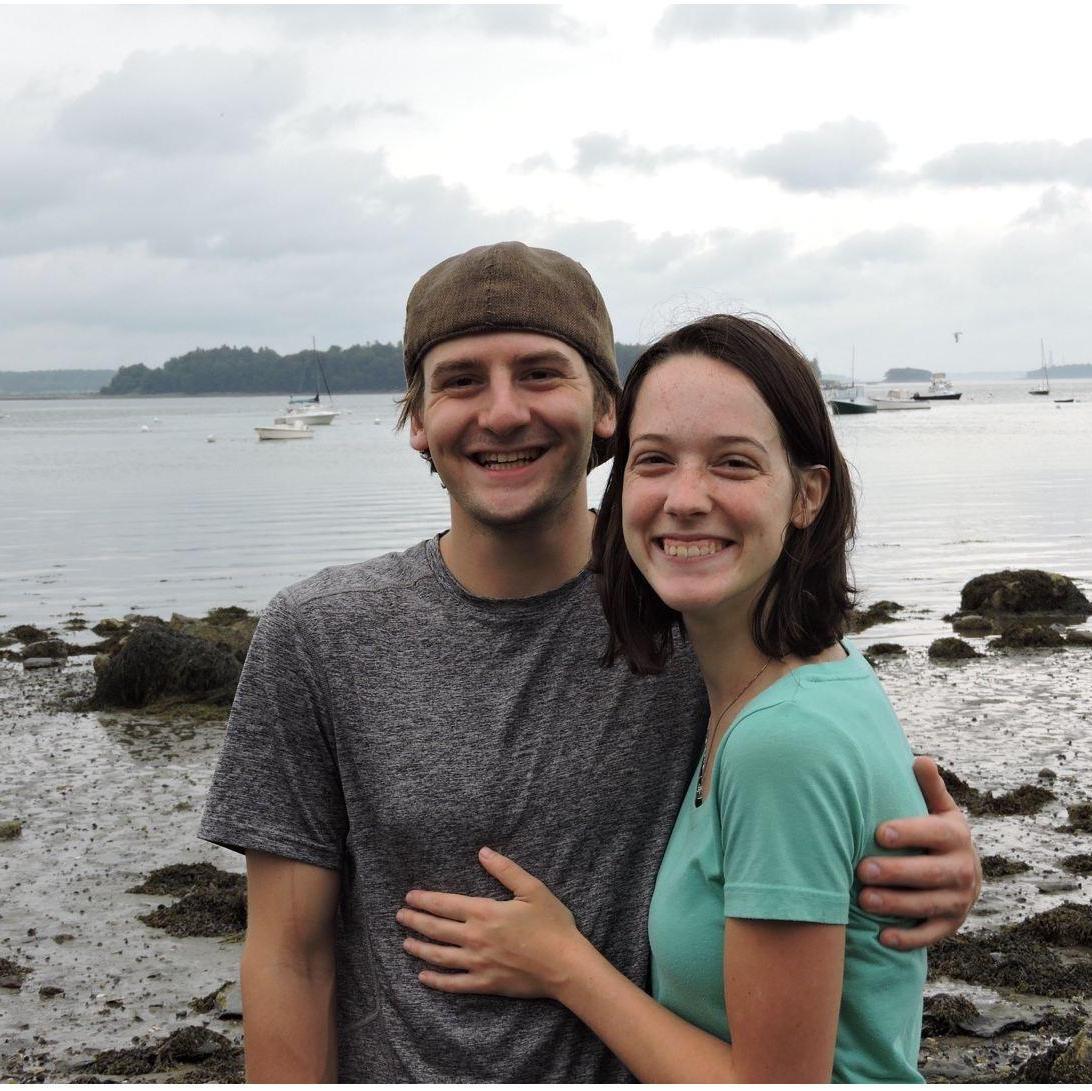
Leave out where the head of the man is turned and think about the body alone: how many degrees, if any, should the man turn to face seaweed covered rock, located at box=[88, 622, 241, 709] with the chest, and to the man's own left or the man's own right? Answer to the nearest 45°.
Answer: approximately 180°

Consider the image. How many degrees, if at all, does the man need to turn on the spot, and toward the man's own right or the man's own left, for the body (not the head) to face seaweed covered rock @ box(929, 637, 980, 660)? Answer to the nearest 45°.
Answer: approximately 180°

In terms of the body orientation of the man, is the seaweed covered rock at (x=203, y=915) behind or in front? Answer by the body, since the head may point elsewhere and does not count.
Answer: behind

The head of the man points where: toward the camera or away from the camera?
toward the camera

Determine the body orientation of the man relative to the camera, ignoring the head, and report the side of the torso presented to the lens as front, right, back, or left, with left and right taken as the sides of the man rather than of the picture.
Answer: front

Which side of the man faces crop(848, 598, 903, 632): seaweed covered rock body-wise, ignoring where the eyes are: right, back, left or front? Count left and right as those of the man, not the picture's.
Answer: back

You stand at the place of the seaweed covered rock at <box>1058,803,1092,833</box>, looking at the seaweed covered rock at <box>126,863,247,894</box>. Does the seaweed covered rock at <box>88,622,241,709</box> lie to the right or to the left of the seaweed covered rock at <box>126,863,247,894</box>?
right
